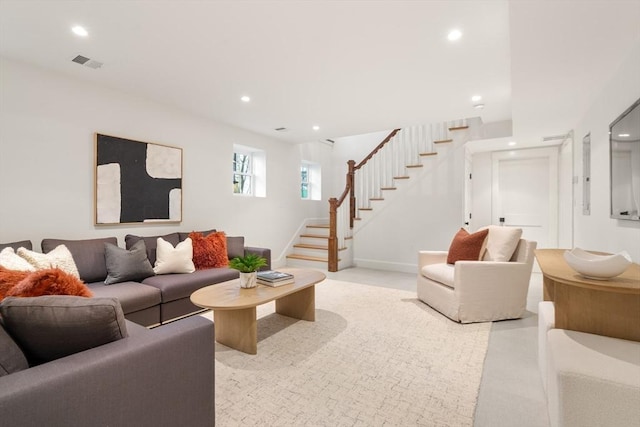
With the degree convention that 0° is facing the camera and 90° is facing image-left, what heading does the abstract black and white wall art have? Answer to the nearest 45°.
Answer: approximately 315°

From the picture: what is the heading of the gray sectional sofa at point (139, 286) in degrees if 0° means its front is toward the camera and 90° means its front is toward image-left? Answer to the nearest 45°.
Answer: approximately 315°

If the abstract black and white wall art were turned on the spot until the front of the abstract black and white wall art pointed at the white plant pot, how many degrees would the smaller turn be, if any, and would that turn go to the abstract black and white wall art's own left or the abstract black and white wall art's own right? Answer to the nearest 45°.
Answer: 0° — it already faces it

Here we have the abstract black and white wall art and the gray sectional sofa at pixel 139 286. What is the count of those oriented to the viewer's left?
0

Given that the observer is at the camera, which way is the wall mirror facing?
facing to the left of the viewer

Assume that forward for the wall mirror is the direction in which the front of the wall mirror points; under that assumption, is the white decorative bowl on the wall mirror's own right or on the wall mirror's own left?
on the wall mirror's own left

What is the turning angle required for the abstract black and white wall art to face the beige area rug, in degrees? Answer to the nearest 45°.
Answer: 0° — it already faces it

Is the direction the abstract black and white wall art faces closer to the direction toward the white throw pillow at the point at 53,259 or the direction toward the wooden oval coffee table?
the wooden oval coffee table

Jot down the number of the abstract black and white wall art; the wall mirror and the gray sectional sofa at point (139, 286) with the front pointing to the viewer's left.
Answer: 1

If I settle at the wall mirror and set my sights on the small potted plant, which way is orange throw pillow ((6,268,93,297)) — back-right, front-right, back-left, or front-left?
front-left

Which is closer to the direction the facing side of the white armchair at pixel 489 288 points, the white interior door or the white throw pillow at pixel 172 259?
the white throw pillow

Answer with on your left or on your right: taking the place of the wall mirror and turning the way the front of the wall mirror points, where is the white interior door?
on your right

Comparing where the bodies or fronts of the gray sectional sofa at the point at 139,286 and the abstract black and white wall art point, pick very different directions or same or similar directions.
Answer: same or similar directions
